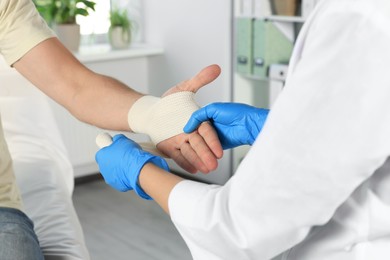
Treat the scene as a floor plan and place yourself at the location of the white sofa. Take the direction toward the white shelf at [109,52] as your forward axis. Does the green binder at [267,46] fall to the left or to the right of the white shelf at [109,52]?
right

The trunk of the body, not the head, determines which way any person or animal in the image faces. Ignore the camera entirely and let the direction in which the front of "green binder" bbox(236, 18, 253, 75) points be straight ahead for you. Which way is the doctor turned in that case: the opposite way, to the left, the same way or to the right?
to the right

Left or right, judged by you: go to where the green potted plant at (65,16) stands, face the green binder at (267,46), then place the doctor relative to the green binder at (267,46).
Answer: right

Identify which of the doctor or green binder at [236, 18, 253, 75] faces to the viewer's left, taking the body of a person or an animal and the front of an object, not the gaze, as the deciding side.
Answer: the doctor

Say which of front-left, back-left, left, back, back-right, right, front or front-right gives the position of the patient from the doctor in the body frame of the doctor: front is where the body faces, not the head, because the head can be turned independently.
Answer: front-right

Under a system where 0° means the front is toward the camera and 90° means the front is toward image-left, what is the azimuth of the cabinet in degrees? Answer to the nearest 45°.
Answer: approximately 0°

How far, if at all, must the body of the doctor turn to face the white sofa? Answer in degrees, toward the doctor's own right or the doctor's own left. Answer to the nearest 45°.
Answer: approximately 45° to the doctor's own right

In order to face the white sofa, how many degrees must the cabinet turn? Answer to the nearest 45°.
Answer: approximately 45° to its right

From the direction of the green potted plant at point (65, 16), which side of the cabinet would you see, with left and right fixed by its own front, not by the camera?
right

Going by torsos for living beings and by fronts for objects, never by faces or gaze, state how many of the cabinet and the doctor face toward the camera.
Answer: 1

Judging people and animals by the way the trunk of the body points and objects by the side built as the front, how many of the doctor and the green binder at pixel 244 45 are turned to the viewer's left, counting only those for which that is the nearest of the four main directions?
1

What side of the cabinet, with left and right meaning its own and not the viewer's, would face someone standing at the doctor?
front

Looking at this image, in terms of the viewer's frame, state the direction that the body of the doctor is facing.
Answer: to the viewer's left

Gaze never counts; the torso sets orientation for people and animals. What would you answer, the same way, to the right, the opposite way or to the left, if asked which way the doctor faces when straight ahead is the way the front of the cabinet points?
to the right

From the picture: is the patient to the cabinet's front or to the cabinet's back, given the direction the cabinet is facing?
to the front
